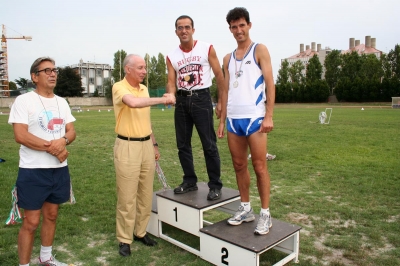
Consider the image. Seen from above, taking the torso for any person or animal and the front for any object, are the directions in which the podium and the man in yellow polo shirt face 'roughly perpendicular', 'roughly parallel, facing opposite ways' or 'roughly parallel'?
roughly perpendicular

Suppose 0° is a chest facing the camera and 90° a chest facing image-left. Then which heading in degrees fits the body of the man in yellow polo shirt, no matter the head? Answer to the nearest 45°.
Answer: approximately 315°

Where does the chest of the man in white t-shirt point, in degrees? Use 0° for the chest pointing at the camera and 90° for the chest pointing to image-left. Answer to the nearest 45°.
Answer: approximately 315°

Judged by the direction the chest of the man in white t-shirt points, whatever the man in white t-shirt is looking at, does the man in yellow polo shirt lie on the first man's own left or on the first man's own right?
on the first man's own left

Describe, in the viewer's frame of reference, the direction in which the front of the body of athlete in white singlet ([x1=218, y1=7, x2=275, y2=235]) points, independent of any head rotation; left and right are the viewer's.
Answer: facing the viewer and to the left of the viewer

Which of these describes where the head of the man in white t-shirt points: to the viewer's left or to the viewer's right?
to the viewer's right

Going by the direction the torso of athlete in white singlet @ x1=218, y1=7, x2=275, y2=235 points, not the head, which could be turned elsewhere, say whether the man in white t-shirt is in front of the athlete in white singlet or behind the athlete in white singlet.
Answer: in front

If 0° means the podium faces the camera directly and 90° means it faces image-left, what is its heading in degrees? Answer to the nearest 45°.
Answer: approximately 45°

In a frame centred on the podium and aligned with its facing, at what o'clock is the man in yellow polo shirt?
The man in yellow polo shirt is roughly at 2 o'clock from the podium.

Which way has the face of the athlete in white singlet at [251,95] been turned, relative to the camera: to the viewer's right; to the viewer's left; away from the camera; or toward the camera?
toward the camera

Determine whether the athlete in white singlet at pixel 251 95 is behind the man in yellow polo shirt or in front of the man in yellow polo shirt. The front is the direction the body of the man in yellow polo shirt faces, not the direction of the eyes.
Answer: in front

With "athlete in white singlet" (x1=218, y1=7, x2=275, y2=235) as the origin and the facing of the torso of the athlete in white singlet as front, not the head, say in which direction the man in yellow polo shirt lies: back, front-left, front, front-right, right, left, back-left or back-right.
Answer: front-right
